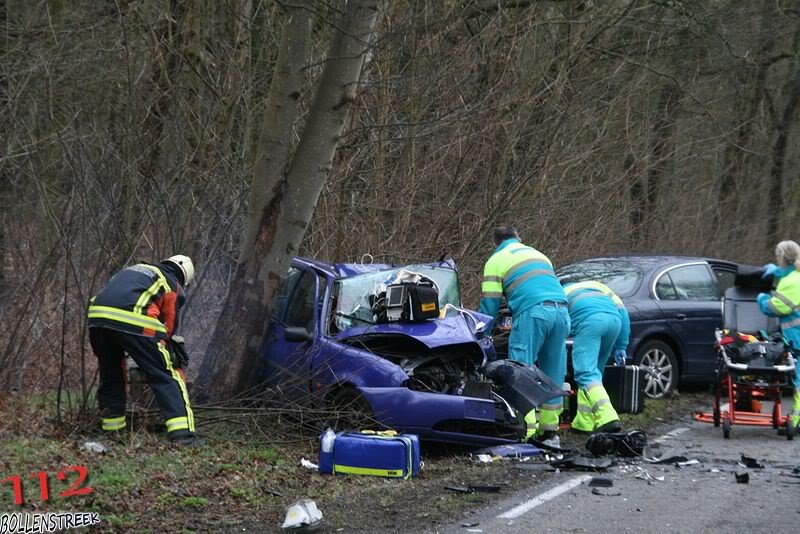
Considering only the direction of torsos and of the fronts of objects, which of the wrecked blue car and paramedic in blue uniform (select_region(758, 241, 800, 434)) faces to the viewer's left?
the paramedic in blue uniform

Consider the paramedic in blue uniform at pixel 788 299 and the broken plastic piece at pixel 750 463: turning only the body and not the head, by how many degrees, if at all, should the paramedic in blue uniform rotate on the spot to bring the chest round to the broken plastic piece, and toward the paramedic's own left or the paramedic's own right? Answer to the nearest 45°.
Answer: approximately 90° to the paramedic's own left

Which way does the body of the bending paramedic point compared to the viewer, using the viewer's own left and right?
facing away from the viewer and to the left of the viewer

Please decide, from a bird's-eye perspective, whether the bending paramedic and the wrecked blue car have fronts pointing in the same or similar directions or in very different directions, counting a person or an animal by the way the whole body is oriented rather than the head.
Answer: very different directions

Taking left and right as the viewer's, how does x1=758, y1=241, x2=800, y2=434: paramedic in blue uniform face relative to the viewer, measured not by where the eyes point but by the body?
facing to the left of the viewer

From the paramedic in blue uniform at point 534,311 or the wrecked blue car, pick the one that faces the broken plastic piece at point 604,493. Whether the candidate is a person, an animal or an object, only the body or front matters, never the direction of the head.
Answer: the wrecked blue car

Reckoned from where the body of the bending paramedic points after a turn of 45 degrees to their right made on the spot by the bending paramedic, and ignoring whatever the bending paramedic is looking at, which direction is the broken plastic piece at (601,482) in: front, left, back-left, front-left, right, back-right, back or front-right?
back

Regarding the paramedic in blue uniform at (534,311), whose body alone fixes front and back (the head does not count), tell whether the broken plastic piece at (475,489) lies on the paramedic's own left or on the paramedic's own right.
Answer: on the paramedic's own left

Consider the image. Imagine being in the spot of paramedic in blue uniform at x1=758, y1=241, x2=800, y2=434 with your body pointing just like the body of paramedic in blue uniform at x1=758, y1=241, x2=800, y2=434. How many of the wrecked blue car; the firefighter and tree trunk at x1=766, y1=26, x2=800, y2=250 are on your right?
1

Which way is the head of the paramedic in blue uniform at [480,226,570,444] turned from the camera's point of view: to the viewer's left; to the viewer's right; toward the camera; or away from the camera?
away from the camera

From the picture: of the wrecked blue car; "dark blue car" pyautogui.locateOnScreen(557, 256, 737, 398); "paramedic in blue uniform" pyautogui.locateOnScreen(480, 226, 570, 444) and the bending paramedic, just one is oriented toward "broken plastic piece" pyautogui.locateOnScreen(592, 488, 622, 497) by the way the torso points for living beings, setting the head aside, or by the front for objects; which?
the wrecked blue car
